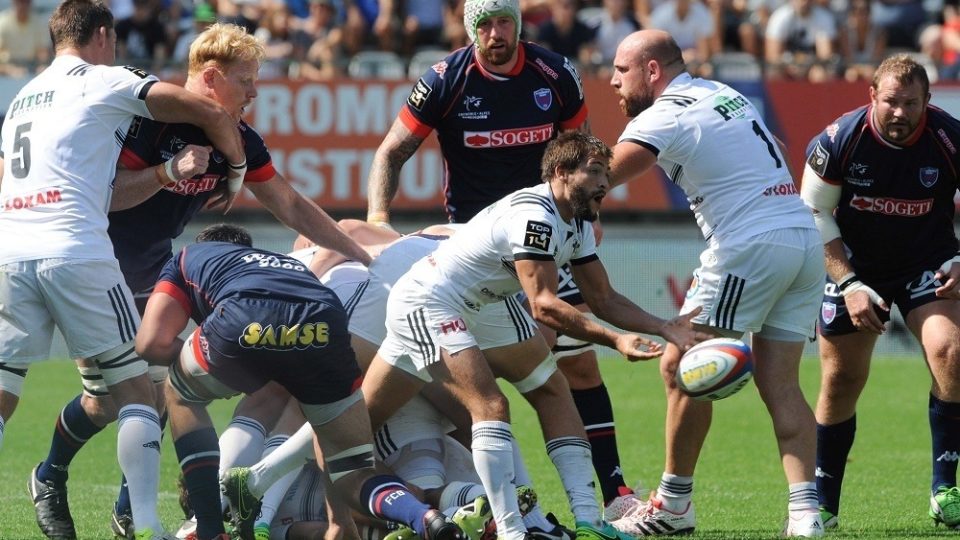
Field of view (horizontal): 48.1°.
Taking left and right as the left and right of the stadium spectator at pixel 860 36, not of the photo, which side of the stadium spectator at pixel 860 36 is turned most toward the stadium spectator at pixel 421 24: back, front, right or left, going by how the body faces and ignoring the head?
right

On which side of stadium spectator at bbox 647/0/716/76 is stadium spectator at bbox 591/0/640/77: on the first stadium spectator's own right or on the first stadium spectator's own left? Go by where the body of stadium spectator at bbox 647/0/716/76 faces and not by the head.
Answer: on the first stadium spectator's own right

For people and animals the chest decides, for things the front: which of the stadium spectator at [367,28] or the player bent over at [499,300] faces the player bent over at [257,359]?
the stadium spectator

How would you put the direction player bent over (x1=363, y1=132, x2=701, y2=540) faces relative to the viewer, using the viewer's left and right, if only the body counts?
facing to the right of the viewer

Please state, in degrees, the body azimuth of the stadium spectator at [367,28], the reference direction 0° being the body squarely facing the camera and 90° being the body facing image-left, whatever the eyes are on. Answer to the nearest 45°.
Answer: approximately 0°
